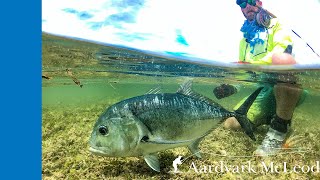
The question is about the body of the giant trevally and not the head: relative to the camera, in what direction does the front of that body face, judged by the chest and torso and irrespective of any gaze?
to the viewer's left
